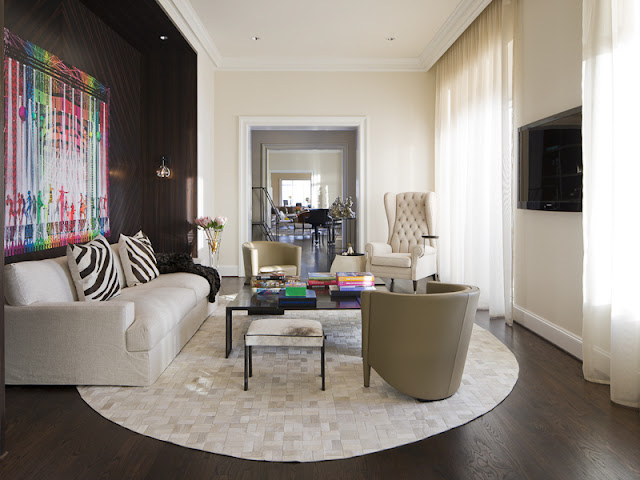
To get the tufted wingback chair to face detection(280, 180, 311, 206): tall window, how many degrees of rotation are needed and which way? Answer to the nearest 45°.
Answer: approximately 135° to its right

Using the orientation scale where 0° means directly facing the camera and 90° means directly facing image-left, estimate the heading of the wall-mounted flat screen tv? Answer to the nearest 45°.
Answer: approximately 45°

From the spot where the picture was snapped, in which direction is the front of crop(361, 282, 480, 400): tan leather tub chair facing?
facing away from the viewer and to the left of the viewer

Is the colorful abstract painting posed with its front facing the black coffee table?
yes

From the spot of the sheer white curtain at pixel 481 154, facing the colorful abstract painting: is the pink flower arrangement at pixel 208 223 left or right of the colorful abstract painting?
right

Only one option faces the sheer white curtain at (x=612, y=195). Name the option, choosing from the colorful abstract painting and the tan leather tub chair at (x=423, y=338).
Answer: the colorful abstract painting
